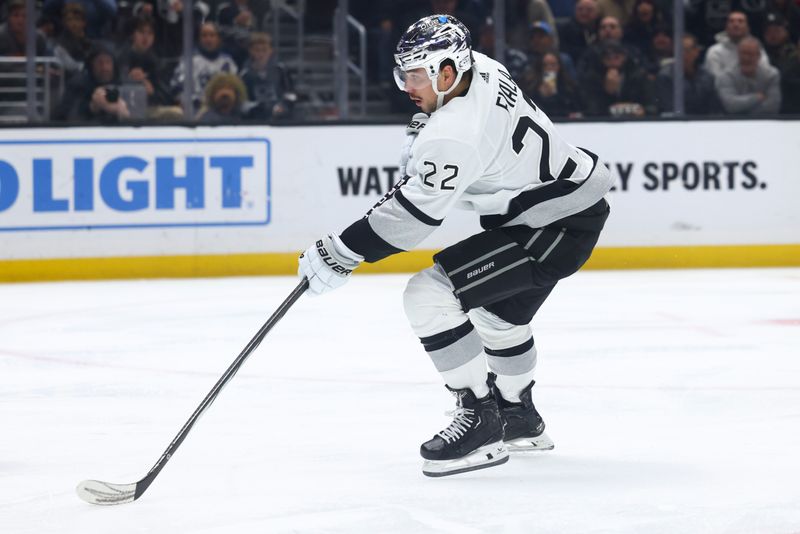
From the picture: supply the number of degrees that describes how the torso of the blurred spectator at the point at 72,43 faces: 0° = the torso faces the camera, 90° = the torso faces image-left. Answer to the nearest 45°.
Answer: approximately 0°

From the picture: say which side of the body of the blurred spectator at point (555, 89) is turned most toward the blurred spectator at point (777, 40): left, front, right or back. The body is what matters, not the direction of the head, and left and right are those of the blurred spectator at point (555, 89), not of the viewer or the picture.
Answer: left

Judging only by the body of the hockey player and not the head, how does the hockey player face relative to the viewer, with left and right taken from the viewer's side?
facing to the left of the viewer

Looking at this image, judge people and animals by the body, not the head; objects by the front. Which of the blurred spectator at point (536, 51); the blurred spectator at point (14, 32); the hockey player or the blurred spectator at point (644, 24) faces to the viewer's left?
the hockey player

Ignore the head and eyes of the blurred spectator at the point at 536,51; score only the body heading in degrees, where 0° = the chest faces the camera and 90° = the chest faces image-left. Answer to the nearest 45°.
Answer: approximately 0°

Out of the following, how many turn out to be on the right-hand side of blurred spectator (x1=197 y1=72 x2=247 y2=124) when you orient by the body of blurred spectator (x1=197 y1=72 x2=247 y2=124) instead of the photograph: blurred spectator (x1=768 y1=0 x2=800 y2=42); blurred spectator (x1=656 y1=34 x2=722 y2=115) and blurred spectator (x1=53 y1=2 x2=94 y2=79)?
1

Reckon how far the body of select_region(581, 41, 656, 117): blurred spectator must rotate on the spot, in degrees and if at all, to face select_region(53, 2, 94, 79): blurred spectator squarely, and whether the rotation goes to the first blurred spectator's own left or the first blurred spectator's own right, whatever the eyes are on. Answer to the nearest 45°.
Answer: approximately 90° to the first blurred spectator's own right

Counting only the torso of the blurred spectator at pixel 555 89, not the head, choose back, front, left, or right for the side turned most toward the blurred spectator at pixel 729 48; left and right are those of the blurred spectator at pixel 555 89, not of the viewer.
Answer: left
